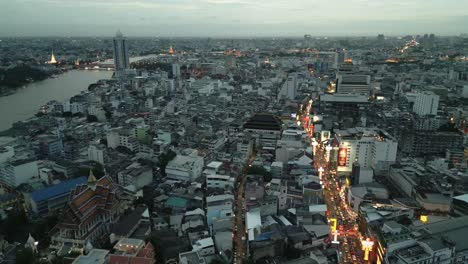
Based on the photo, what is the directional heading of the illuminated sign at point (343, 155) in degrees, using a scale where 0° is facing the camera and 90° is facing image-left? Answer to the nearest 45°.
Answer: approximately 0°

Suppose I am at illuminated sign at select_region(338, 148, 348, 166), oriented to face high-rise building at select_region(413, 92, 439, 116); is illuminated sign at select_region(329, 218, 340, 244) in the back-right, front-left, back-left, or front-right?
back-right

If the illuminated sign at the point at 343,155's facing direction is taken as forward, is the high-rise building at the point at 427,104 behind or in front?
behind

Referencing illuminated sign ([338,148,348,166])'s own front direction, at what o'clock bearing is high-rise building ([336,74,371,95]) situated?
The high-rise building is roughly at 6 o'clock from the illuminated sign.

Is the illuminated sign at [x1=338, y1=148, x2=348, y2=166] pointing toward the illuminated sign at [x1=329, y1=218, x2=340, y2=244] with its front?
yes

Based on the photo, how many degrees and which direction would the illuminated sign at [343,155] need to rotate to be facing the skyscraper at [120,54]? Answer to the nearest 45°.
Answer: approximately 135° to its right

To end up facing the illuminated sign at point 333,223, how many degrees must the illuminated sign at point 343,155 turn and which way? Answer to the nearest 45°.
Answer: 0° — it already faces it

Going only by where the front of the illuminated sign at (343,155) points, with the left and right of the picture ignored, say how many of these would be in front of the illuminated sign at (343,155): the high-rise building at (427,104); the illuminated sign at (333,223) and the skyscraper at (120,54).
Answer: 1

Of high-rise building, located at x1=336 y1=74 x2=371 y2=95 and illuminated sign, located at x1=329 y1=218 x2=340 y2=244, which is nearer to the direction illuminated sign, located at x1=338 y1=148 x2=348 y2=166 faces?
the illuminated sign

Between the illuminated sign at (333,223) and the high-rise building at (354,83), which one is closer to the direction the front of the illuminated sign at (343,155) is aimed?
the illuminated sign
